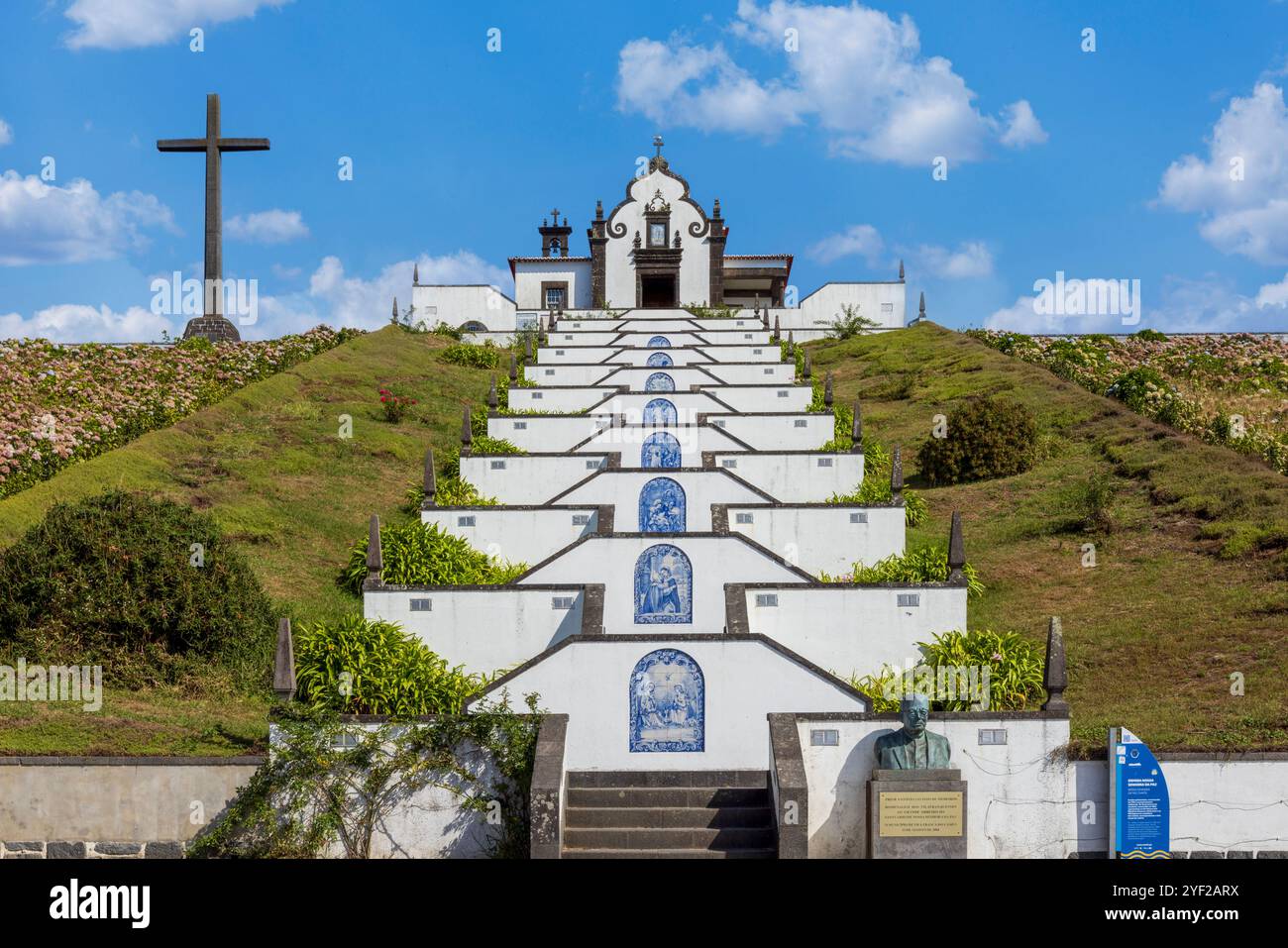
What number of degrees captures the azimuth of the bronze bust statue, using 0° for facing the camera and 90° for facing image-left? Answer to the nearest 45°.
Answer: approximately 0°

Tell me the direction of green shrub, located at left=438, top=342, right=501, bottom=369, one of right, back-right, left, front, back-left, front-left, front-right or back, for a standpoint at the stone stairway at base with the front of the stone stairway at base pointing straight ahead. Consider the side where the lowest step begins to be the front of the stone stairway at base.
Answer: back

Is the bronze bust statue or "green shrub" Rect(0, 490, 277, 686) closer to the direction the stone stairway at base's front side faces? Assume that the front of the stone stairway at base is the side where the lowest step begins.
the bronze bust statue

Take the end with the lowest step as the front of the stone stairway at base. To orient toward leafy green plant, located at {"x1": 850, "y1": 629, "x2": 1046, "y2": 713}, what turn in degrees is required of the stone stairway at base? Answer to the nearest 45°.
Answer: approximately 135° to its left

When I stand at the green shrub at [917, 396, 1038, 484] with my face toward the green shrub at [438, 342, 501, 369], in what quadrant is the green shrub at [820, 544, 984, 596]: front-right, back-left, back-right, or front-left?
back-left

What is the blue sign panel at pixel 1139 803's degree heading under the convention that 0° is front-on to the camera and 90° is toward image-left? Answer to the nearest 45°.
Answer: approximately 0°

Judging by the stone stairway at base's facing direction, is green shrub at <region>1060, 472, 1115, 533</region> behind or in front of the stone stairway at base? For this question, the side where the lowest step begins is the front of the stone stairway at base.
behind

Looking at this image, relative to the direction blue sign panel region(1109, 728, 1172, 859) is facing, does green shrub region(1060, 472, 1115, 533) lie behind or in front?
behind
